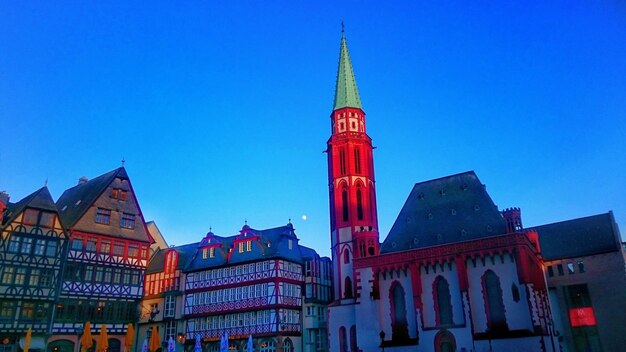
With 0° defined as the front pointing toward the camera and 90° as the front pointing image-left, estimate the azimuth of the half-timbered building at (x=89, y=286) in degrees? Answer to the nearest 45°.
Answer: approximately 315°

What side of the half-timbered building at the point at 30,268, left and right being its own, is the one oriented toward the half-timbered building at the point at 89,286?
left

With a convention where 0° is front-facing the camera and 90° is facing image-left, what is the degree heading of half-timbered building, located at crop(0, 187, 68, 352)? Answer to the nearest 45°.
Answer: approximately 315°
